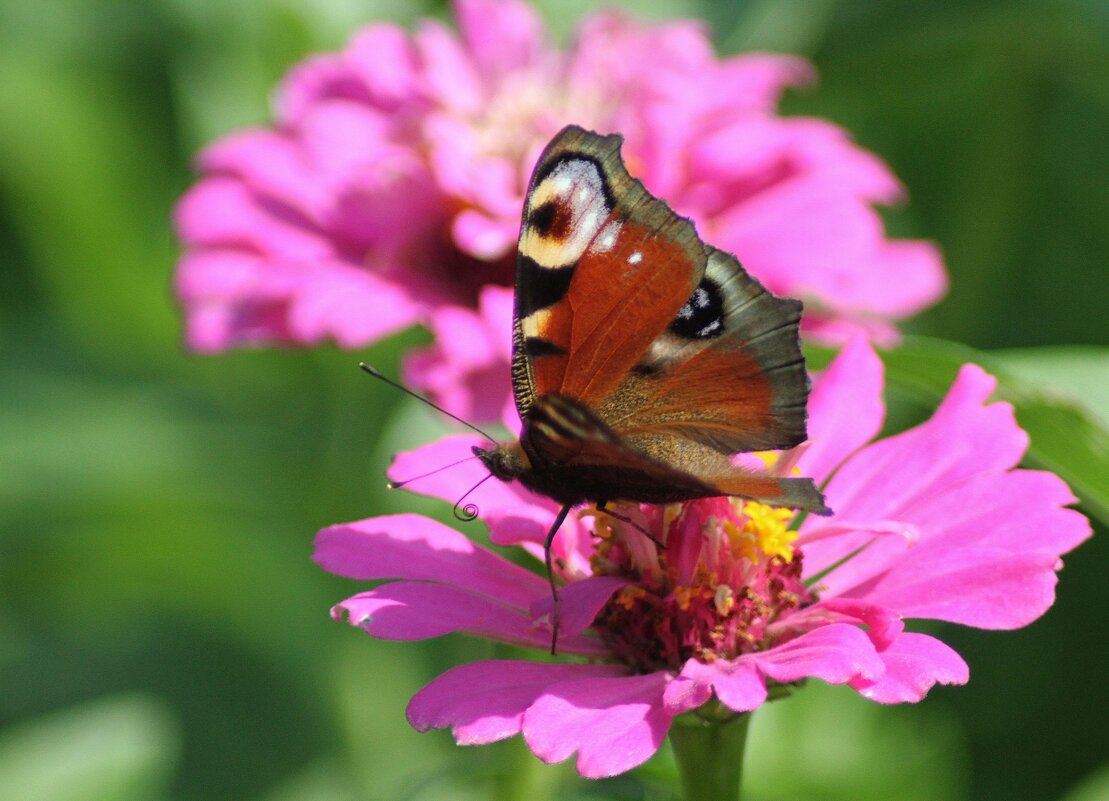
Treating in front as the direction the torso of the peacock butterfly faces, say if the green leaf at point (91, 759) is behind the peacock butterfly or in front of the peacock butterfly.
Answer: in front

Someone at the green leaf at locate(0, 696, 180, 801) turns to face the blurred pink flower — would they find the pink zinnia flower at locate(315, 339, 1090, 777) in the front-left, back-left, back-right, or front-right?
front-right

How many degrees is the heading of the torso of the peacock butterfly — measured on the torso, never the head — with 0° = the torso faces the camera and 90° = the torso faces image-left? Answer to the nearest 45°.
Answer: approximately 90°
